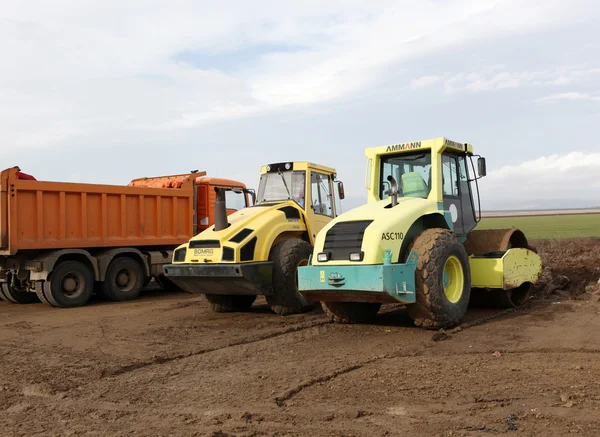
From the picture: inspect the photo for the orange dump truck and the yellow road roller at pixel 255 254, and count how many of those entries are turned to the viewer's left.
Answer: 0

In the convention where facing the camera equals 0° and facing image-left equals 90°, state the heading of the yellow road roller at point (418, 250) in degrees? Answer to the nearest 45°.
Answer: approximately 225°

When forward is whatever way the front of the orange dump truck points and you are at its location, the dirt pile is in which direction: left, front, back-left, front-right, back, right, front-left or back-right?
front-right

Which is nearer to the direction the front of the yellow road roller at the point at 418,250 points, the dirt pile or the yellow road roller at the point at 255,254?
the dirt pile

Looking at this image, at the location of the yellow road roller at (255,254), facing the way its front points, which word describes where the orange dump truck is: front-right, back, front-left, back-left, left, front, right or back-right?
left

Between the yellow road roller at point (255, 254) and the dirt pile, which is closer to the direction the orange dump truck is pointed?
the dirt pile

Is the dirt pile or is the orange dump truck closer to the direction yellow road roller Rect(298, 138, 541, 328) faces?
the dirt pile

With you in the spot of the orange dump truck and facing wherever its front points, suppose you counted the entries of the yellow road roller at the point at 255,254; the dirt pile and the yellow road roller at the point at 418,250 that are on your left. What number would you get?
0

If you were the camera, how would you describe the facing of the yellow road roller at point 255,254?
facing away from the viewer and to the right of the viewer

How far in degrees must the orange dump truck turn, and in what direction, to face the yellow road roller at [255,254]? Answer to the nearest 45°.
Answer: approximately 90° to its right

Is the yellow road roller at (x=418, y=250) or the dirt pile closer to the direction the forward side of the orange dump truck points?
the dirt pile

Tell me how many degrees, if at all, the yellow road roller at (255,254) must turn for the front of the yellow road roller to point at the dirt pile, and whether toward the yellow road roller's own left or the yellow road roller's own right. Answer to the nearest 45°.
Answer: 0° — it already faces it

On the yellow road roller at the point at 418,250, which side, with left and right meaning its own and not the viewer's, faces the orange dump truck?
left

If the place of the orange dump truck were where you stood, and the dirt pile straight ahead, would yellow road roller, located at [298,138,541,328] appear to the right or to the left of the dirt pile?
right

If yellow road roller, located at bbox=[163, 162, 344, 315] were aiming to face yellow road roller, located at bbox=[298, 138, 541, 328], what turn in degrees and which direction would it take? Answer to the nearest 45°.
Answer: approximately 90° to its right

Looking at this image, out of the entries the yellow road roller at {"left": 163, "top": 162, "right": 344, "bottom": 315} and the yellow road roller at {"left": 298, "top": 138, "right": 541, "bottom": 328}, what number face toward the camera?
0

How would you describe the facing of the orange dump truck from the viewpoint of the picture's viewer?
facing away from the viewer and to the right of the viewer
